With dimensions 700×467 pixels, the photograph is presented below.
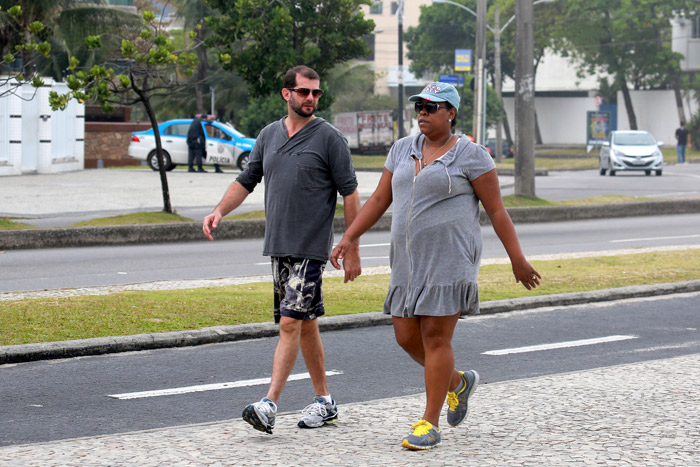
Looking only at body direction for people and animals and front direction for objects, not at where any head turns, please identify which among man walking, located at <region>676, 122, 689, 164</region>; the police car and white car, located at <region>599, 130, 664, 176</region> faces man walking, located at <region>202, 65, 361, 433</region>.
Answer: the white car

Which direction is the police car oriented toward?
to the viewer's right

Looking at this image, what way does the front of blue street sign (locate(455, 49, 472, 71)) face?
toward the camera

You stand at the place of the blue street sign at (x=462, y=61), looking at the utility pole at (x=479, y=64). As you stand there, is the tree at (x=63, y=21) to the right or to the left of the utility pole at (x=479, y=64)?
right

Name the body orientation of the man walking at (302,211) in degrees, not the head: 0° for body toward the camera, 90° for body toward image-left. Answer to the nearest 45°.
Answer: approximately 45°

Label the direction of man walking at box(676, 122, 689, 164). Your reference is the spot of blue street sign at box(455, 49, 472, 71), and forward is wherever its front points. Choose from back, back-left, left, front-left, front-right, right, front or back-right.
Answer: back-left

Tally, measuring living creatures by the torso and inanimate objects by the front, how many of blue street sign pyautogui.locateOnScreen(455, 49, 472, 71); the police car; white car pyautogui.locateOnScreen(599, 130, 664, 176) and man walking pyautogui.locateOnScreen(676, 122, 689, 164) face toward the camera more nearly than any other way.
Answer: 2

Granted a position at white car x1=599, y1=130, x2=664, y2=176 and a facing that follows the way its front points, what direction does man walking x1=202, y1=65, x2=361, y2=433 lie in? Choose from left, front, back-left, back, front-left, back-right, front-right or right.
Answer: front

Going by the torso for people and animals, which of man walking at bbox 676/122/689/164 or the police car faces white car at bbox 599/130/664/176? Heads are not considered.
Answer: the police car
